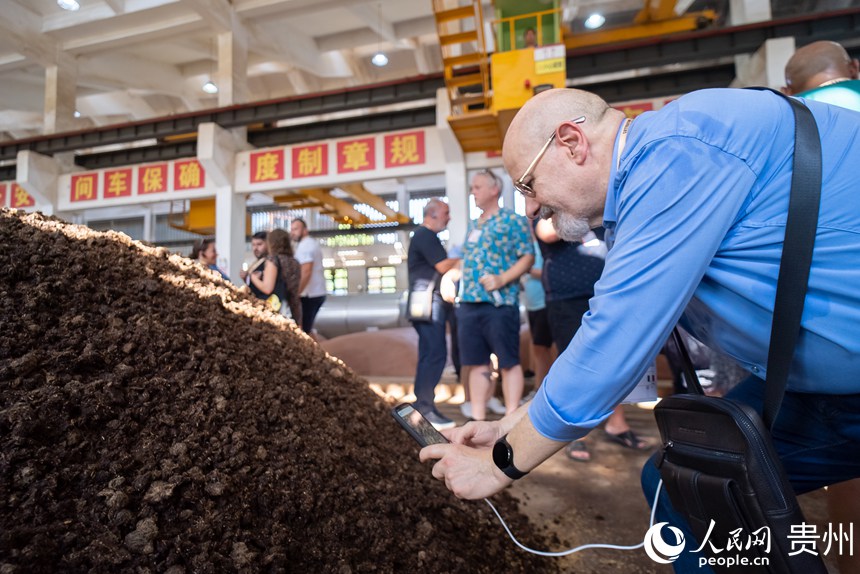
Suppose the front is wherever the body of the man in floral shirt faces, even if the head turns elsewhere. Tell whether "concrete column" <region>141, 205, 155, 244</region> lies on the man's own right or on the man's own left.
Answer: on the man's own right

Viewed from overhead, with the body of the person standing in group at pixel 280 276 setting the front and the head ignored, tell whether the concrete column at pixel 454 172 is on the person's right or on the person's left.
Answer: on the person's right

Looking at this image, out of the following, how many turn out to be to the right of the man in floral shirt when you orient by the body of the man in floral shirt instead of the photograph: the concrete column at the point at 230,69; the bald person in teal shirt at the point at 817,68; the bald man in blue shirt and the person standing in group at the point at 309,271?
2

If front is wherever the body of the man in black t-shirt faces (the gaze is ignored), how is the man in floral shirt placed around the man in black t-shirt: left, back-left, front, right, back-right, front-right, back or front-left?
front-right

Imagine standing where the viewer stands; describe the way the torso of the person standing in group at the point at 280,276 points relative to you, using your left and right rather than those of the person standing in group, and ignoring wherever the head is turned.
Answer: facing away from the viewer and to the left of the viewer

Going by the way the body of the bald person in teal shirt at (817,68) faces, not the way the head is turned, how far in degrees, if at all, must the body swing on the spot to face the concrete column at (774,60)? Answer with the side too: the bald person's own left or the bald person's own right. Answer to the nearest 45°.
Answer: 0° — they already face it

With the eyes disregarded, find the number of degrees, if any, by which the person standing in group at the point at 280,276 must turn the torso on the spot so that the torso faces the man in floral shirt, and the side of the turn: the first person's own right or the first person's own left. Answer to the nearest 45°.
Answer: approximately 180°

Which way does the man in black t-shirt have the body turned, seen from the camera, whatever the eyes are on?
to the viewer's right

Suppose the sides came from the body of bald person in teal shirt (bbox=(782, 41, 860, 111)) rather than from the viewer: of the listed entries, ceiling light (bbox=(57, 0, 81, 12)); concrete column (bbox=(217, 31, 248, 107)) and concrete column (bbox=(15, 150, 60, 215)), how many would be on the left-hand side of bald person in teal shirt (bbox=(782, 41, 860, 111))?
3

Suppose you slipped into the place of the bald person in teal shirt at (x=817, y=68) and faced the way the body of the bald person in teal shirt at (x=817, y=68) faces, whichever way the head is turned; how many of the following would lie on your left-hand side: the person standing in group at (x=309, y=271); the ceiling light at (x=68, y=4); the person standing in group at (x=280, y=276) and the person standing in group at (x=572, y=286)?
4

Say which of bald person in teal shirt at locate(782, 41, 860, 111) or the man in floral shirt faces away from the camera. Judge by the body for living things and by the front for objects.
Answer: the bald person in teal shirt

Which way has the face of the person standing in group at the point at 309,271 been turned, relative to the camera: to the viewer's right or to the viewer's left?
to the viewer's left

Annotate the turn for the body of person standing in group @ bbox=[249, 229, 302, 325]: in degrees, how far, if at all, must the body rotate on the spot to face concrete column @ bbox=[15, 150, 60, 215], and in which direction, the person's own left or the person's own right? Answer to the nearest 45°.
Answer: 0° — they already face it

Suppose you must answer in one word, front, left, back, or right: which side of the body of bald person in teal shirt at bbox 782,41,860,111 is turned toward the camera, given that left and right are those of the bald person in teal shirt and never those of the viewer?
back

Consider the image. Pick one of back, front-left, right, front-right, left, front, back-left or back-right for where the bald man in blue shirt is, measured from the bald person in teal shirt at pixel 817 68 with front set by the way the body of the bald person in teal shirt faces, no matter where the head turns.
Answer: back
